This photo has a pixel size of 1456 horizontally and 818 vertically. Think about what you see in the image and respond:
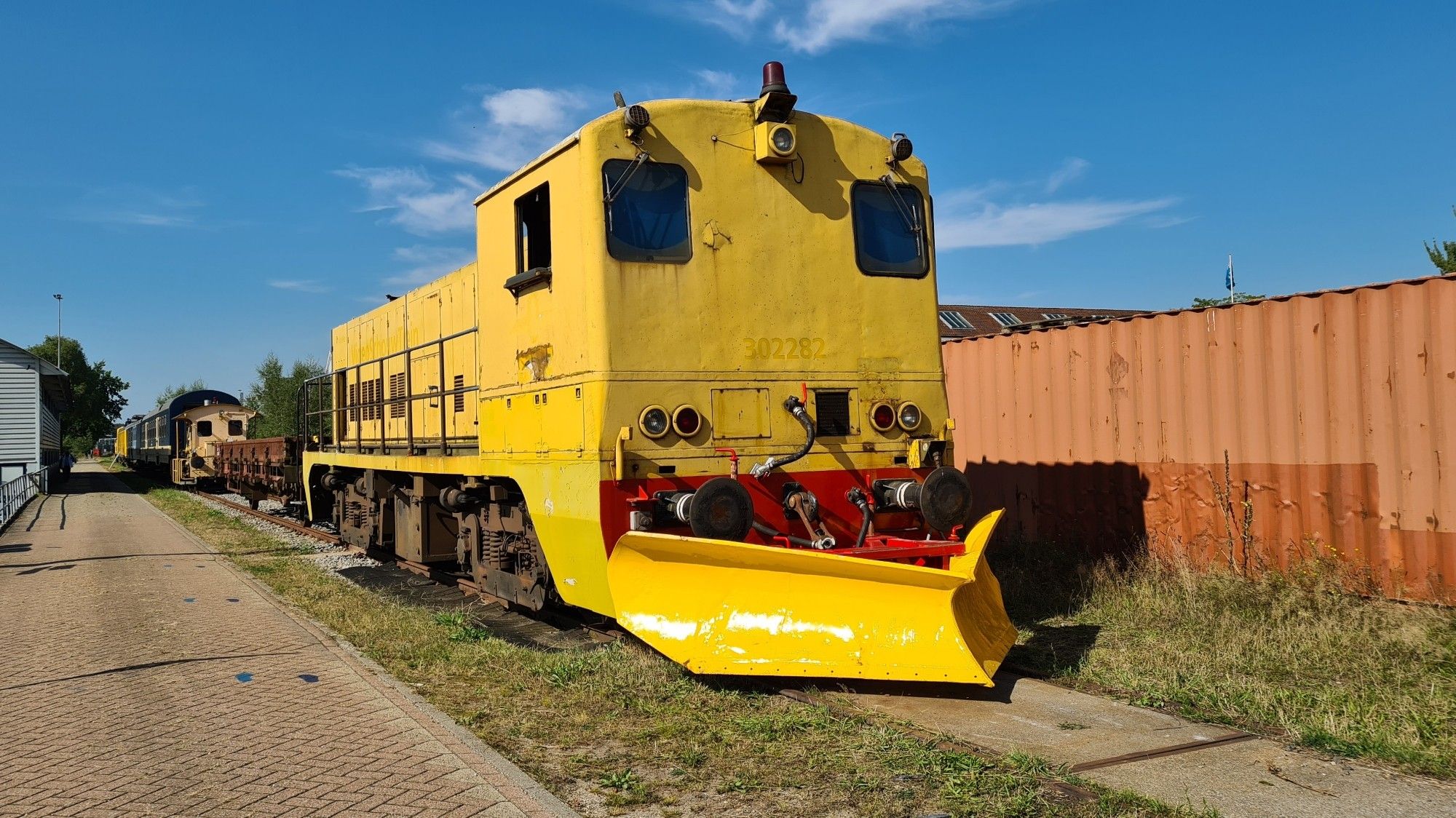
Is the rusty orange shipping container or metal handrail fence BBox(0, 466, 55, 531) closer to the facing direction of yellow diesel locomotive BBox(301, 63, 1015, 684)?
the rusty orange shipping container

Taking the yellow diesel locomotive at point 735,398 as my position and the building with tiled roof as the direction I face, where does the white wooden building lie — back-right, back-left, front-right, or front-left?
front-left

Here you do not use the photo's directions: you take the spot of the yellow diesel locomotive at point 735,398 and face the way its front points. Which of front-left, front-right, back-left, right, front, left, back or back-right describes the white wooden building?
back

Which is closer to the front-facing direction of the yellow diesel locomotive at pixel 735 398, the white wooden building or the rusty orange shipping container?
the rusty orange shipping container

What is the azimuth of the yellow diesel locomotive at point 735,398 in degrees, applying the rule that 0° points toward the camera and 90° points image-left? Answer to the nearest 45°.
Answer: approximately 315°

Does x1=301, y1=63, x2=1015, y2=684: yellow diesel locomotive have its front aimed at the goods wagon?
no

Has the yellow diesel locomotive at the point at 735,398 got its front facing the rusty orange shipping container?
no

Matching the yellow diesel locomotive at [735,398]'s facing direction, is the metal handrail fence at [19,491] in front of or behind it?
behind

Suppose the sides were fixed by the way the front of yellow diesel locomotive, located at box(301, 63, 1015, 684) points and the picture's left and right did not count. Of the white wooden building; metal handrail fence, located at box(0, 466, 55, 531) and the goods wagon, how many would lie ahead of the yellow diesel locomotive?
0

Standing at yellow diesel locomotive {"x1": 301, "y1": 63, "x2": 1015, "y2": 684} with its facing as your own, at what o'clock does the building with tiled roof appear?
The building with tiled roof is roughly at 8 o'clock from the yellow diesel locomotive.
